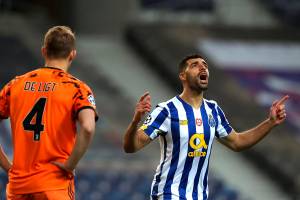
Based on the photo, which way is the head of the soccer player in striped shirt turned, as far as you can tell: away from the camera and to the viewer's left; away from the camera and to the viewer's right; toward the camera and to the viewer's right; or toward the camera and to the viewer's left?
toward the camera and to the viewer's right

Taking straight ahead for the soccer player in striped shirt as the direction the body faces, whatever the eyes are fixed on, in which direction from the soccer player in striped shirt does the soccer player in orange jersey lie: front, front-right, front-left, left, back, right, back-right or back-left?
right

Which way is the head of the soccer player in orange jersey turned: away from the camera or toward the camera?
away from the camera

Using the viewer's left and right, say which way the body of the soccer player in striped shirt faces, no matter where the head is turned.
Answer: facing the viewer and to the right of the viewer
